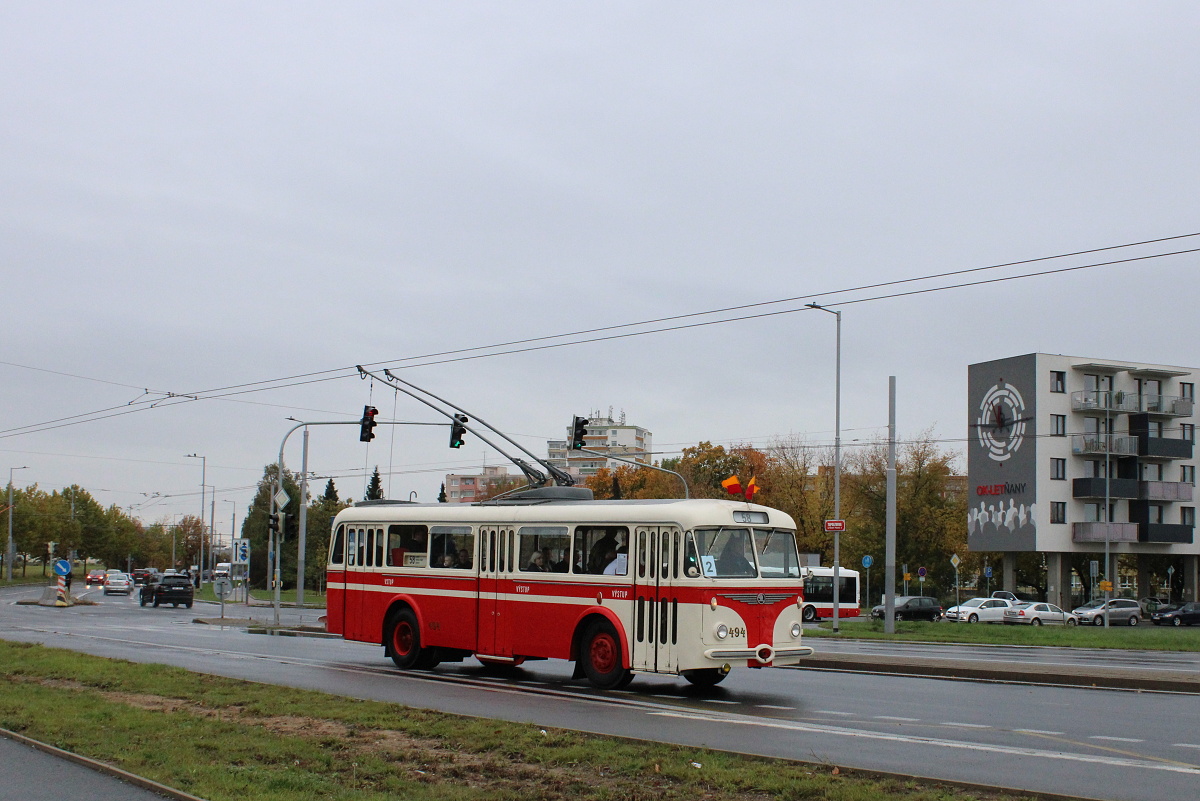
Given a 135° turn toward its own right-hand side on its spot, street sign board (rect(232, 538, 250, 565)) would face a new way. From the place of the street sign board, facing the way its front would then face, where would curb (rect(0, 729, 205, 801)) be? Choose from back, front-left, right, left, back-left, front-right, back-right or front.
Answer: back-left

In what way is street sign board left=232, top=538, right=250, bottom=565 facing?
toward the camera

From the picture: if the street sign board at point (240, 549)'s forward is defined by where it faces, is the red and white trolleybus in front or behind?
in front

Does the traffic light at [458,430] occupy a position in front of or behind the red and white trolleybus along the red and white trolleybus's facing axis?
behind

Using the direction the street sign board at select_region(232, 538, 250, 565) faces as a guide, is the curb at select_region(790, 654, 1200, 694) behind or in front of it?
in front

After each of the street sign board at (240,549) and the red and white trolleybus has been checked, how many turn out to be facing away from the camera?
0

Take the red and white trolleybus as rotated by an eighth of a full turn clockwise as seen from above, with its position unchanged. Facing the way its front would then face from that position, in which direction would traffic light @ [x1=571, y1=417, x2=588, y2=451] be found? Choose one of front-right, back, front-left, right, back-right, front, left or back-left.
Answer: back

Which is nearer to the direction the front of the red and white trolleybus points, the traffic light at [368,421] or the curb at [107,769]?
the curb

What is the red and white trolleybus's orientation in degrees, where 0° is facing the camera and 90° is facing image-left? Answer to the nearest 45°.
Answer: approximately 315°
